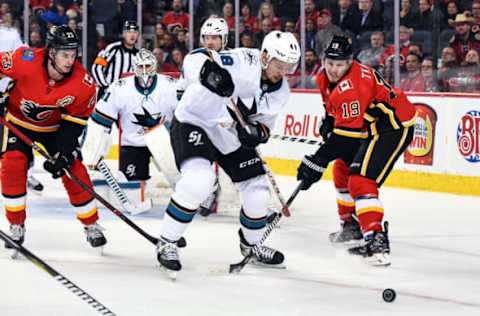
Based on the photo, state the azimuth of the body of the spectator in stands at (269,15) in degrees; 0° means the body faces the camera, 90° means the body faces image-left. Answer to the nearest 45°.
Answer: approximately 0°

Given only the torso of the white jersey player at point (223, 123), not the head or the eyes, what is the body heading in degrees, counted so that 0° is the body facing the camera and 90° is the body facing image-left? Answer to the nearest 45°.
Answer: approximately 315°

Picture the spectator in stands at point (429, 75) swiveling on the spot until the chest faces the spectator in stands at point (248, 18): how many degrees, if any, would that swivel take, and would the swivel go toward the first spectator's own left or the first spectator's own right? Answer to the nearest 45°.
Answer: approximately 90° to the first spectator's own right

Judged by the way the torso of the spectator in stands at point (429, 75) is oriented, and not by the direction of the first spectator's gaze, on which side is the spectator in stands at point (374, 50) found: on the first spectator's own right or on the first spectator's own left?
on the first spectator's own right

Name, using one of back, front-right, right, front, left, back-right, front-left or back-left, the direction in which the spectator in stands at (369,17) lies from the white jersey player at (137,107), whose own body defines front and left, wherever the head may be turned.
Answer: back-left

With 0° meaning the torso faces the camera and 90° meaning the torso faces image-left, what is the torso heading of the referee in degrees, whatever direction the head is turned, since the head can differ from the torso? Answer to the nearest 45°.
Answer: approximately 315°

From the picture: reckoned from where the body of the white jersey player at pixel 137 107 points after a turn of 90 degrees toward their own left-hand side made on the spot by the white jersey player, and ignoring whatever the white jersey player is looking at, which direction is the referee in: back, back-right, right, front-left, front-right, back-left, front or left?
left

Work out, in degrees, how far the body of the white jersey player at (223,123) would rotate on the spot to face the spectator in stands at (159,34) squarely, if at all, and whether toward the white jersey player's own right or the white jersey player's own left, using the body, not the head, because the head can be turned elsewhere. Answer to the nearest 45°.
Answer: approximately 135° to the white jersey player's own left

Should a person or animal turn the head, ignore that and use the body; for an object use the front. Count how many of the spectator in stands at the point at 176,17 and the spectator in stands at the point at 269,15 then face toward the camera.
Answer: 2
